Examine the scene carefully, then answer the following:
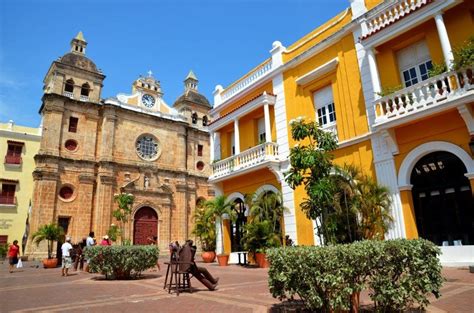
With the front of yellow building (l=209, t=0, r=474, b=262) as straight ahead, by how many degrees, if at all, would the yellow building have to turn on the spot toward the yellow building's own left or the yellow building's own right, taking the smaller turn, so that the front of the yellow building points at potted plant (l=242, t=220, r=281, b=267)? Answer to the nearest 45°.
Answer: approximately 45° to the yellow building's own right

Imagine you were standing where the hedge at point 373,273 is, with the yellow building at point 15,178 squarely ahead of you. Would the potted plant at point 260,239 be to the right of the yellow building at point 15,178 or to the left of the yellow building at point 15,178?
right

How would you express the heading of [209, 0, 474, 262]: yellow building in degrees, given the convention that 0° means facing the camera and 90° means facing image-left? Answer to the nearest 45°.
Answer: approximately 45°

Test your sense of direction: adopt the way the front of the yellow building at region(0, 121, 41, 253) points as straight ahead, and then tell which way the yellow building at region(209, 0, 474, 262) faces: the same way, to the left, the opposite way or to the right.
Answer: to the right

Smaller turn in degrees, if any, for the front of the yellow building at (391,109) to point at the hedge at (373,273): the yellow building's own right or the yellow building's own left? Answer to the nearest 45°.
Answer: approximately 45° to the yellow building's own left

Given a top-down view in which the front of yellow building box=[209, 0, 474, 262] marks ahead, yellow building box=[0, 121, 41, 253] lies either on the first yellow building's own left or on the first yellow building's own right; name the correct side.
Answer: on the first yellow building's own right
